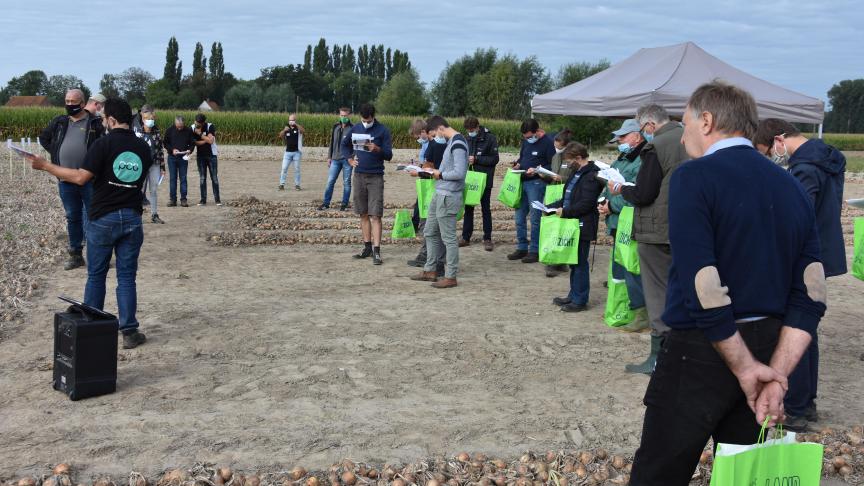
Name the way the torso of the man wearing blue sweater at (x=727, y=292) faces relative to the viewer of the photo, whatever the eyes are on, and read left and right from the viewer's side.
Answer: facing away from the viewer and to the left of the viewer

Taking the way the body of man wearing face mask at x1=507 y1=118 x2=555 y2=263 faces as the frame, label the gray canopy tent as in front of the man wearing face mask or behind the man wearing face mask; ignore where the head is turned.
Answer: behind

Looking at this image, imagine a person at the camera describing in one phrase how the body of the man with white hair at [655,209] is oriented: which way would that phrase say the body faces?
to the viewer's left

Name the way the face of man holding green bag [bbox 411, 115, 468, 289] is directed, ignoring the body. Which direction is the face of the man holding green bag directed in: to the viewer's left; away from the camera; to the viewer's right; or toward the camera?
to the viewer's left

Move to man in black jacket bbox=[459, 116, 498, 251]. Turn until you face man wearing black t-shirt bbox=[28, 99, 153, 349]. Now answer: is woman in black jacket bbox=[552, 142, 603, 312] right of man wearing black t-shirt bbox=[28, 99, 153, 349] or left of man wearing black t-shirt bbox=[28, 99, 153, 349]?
left

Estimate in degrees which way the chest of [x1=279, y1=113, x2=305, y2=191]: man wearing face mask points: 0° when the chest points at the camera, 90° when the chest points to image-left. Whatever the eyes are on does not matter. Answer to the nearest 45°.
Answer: approximately 0°

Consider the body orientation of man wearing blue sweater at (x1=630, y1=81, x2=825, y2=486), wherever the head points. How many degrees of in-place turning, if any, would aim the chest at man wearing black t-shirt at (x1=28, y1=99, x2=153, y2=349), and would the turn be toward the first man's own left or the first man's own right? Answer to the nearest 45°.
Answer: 0° — they already face them

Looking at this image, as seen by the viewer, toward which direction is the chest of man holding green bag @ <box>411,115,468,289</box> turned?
to the viewer's left

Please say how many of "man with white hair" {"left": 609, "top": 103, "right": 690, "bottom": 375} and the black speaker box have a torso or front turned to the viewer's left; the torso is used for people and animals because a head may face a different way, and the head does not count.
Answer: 1

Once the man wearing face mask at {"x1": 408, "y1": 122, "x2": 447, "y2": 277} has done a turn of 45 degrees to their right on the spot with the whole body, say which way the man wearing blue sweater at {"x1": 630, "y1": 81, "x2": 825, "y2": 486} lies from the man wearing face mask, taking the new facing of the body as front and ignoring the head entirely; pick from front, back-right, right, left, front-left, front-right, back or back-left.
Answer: back-left

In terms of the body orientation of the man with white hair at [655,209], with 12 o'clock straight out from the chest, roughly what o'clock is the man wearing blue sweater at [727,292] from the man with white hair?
The man wearing blue sweater is roughly at 9 o'clock from the man with white hair.
